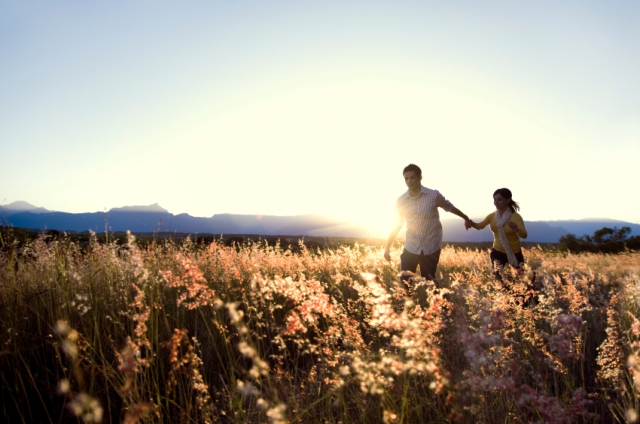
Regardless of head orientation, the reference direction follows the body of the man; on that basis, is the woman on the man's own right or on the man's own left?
on the man's own left

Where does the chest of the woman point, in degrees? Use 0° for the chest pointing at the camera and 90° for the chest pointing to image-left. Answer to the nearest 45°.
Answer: approximately 45°

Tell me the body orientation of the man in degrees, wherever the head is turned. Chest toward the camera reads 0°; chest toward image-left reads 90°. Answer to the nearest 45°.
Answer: approximately 0°
